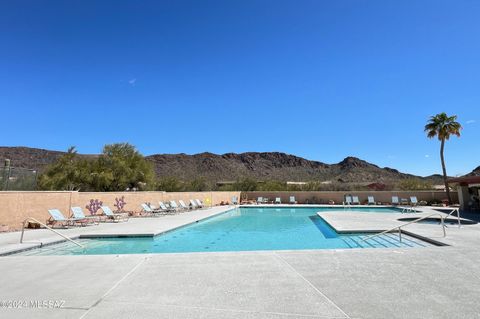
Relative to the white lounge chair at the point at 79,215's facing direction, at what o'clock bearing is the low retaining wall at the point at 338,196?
The low retaining wall is roughly at 10 o'clock from the white lounge chair.

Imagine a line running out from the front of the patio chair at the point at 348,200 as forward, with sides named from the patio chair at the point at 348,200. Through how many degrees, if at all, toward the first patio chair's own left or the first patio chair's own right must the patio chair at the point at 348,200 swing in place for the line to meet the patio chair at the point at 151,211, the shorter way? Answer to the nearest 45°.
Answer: approximately 45° to the first patio chair's own right

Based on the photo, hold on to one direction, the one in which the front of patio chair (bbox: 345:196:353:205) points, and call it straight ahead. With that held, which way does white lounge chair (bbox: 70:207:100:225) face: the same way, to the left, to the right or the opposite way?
to the left

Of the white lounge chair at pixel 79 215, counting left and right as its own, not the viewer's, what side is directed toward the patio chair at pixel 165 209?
left

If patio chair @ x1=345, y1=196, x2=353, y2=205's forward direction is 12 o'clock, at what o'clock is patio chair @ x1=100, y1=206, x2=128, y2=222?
patio chair @ x1=100, y1=206, x2=128, y2=222 is roughly at 1 o'clock from patio chair @ x1=345, y1=196, x2=353, y2=205.

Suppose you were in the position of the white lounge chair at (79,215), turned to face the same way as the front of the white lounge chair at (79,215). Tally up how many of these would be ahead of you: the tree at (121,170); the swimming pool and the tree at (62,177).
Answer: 1

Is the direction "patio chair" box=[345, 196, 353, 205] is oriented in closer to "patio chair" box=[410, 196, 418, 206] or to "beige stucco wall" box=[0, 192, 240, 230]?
the beige stucco wall

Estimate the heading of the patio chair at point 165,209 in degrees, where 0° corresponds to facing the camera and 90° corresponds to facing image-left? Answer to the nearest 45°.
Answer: approximately 315°

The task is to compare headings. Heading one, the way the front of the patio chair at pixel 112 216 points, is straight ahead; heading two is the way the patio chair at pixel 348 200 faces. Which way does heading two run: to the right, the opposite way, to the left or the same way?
to the right

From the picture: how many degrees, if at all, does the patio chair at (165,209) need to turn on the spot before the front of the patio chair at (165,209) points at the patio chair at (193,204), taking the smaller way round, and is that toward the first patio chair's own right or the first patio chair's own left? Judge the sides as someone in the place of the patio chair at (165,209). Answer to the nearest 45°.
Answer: approximately 90° to the first patio chair's own left

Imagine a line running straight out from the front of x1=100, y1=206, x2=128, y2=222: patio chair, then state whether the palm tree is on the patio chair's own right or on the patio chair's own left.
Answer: on the patio chair's own left

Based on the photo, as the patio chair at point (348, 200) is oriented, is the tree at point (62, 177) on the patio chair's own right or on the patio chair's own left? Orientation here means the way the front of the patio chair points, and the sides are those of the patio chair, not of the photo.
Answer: on the patio chair's own right

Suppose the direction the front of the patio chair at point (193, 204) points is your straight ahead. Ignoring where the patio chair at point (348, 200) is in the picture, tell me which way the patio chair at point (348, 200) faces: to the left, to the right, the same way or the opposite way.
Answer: to the right

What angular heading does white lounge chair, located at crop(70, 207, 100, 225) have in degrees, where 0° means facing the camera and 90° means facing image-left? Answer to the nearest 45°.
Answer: approximately 315°

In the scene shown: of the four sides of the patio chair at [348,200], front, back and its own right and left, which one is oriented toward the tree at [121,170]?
right

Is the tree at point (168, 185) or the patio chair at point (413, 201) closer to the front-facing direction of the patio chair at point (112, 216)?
the patio chair
